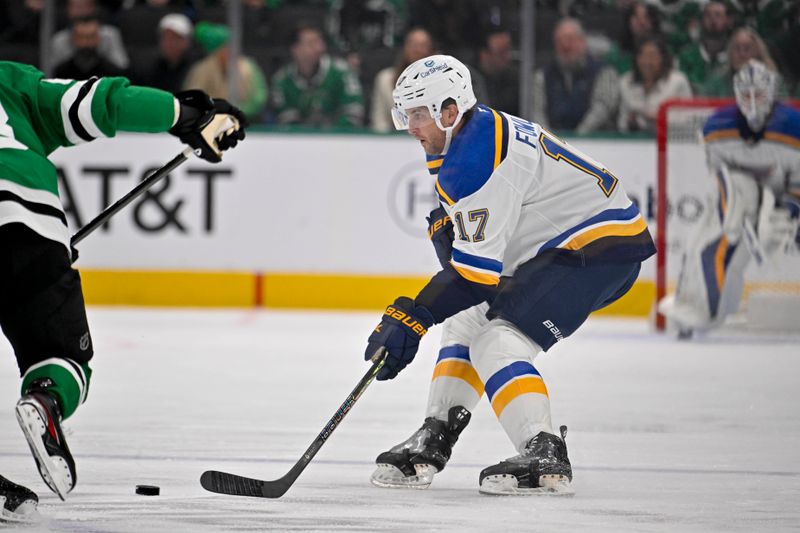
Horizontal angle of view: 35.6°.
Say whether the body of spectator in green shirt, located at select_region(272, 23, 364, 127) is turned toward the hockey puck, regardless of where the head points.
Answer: yes

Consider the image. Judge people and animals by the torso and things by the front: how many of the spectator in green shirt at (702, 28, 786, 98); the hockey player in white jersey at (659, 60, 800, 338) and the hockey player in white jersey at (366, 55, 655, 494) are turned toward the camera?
2

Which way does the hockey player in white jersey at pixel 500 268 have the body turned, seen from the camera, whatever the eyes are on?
to the viewer's left

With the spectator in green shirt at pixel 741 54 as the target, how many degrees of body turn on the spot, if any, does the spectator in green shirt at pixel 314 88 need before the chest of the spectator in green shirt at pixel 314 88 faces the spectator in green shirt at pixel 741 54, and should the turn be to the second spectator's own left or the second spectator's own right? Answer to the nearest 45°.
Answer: approximately 90° to the second spectator's own left

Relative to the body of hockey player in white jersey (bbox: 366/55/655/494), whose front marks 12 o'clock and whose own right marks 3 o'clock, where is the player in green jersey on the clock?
The player in green jersey is roughly at 11 o'clock from the hockey player in white jersey.

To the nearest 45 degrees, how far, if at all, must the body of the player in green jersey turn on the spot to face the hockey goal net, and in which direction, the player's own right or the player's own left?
0° — they already face it

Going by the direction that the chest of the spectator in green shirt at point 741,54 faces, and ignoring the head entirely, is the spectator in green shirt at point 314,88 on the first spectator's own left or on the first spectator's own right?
on the first spectator's own right
